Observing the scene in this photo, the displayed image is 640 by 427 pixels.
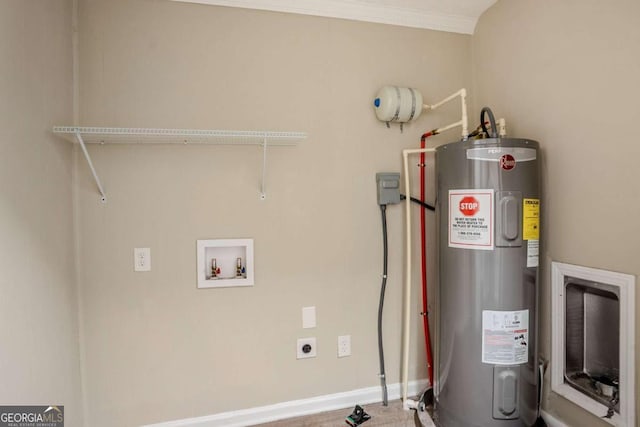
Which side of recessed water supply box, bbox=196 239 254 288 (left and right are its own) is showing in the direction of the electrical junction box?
left

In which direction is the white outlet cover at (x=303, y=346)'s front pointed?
toward the camera

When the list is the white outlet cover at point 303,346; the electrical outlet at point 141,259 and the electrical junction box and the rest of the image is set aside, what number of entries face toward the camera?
3

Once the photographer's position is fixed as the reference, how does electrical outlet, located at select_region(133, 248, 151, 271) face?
facing the viewer

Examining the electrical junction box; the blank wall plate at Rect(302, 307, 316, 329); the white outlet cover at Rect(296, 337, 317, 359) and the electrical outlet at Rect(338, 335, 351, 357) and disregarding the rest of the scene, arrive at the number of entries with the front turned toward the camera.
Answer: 4

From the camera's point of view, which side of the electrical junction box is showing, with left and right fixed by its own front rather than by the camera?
front

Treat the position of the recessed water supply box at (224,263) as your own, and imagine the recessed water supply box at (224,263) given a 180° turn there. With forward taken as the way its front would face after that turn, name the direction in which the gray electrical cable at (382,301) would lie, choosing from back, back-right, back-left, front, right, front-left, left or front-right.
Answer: right

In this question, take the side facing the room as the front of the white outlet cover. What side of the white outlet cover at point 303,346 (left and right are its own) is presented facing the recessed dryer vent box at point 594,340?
left

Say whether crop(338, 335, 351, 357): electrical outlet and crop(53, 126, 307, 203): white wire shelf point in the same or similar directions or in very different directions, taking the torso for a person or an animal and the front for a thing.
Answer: same or similar directions

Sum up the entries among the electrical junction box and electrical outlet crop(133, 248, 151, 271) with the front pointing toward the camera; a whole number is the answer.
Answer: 2

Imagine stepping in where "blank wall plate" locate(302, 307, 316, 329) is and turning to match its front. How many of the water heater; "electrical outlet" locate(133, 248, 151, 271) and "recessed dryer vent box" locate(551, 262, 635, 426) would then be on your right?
1

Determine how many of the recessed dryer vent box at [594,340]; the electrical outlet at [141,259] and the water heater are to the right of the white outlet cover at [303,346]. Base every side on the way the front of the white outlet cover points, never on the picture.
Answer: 1

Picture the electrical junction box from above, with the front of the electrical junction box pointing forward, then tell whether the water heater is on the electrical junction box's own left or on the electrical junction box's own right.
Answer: on the electrical junction box's own left

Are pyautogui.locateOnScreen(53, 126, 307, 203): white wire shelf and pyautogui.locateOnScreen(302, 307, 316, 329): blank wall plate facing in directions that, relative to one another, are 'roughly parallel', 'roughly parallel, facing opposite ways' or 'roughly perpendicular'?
roughly parallel
